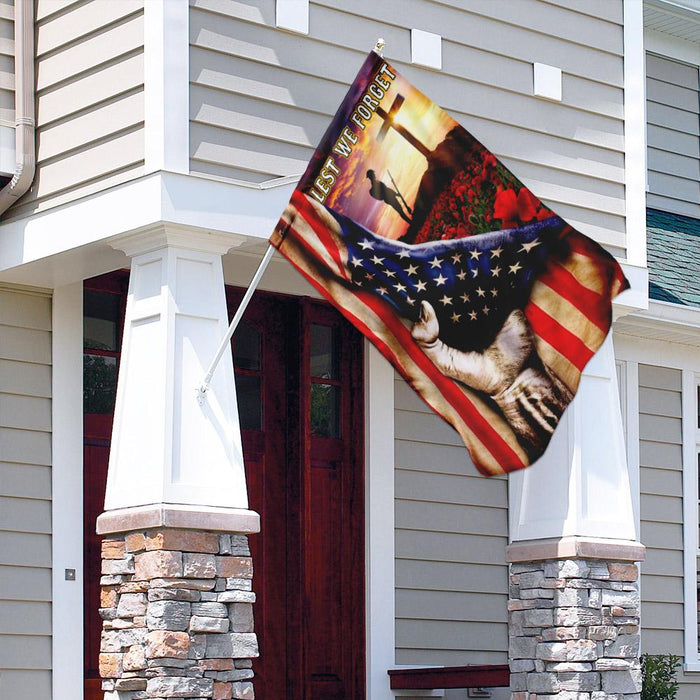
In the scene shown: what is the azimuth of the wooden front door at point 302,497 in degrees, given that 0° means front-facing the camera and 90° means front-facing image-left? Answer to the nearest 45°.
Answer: approximately 0°

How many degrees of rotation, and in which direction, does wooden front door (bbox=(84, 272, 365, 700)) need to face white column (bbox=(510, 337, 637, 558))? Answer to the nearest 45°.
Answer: approximately 45° to its left

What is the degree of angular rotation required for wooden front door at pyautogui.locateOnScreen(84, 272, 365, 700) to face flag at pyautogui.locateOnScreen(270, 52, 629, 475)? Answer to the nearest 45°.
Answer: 0° — it already faces it

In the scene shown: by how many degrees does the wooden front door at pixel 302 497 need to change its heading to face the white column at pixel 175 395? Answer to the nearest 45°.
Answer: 0° — it already faces it
